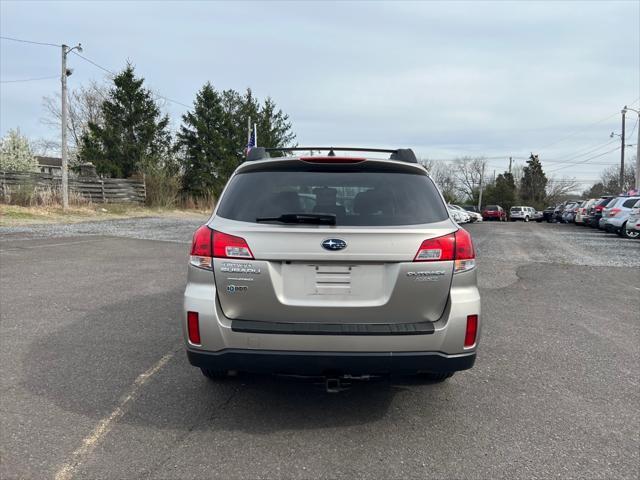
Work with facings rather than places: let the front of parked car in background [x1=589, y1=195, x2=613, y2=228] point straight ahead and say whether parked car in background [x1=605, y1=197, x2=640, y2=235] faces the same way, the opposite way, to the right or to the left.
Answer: the same way

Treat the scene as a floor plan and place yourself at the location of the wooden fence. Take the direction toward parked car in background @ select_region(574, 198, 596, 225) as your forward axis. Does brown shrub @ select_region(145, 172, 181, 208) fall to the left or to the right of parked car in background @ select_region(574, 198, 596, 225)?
left

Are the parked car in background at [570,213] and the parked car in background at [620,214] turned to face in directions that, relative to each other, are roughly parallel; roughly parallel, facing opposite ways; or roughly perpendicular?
roughly parallel

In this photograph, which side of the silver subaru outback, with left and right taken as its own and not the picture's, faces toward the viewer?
back

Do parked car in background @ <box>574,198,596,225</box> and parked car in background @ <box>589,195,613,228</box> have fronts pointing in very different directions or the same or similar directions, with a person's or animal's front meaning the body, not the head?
same or similar directions

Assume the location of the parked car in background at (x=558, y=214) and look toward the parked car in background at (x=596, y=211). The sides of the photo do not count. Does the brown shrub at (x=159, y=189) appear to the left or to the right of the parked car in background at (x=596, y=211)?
right
